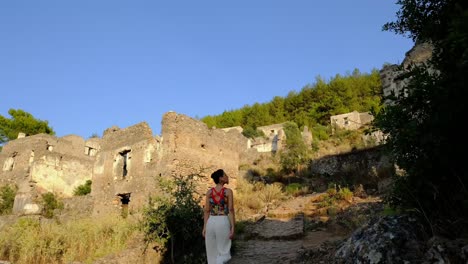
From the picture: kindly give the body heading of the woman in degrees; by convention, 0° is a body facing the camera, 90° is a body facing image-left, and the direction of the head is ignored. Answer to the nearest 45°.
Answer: approximately 180°

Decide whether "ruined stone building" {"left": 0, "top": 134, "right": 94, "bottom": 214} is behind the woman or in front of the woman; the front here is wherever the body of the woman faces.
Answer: in front

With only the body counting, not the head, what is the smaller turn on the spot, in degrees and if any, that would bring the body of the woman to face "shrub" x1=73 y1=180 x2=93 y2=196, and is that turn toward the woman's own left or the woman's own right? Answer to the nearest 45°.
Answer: approximately 45° to the woman's own left

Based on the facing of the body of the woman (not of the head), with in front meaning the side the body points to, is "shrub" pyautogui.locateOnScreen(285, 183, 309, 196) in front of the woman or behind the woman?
in front

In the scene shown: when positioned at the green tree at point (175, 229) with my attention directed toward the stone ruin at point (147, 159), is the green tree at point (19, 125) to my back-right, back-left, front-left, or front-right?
front-left

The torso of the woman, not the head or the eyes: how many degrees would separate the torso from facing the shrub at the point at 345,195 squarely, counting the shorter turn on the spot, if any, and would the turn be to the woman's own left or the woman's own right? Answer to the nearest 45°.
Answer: approximately 45° to the woman's own right

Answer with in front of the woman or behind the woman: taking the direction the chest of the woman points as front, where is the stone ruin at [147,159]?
in front

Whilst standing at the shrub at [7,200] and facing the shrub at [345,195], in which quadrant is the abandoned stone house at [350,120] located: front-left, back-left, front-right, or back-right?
front-left

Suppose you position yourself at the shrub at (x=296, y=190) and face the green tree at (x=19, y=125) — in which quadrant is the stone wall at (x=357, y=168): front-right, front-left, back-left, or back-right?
back-right

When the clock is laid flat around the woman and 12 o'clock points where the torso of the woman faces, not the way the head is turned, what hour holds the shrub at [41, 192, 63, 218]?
The shrub is roughly at 11 o'clock from the woman.
